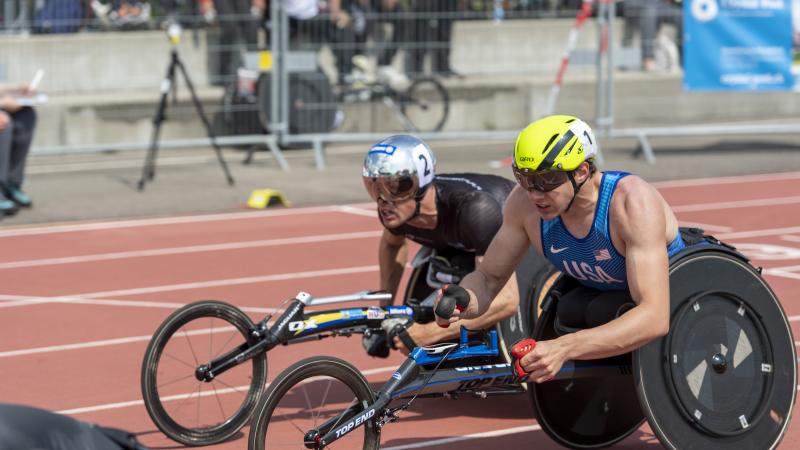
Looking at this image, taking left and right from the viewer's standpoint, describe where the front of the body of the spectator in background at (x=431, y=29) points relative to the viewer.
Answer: facing the viewer

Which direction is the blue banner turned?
toward the camera

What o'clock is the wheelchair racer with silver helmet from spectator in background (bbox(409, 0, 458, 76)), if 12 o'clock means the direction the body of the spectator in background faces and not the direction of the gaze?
The wheelchair racer with silver helmet is roughly at 12 o'clock from the spectator in background.

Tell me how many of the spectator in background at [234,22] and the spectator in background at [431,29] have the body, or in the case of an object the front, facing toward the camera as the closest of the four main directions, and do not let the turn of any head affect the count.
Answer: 2

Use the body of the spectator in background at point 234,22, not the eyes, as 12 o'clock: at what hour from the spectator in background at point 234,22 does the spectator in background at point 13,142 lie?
the spectator in background at point 13,142 is roughly at 1 o'clock from the spectator in background at point 234,22.

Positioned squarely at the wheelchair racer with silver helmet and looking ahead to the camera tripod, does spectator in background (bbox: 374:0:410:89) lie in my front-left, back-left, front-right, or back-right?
front-right

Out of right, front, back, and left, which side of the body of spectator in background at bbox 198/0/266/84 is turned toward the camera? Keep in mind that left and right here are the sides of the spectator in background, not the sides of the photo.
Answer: front

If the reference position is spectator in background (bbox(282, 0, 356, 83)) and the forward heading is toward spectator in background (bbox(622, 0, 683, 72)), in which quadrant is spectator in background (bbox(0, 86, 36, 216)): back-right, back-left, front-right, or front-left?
back-right

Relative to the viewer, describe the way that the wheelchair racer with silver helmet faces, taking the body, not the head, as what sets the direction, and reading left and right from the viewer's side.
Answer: facing the viewer and to the left of the viewer

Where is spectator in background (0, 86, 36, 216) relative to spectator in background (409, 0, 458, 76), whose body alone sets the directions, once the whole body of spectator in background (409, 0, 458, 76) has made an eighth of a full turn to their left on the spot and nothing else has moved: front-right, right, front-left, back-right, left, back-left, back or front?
right

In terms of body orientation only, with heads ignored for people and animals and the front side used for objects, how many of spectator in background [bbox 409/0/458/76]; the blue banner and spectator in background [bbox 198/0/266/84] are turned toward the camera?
3

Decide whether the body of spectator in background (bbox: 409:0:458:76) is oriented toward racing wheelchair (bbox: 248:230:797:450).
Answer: yes

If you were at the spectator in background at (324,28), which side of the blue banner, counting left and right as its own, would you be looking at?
right
